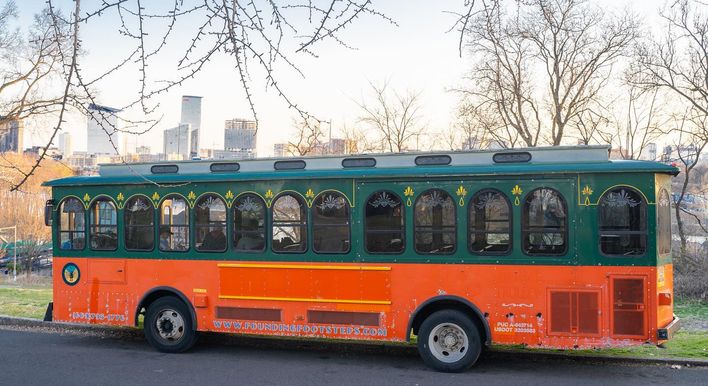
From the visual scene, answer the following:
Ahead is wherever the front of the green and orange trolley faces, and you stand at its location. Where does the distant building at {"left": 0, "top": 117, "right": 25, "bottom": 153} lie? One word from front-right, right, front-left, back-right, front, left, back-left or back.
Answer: front-right

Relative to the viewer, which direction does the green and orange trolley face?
to the viewer's left
